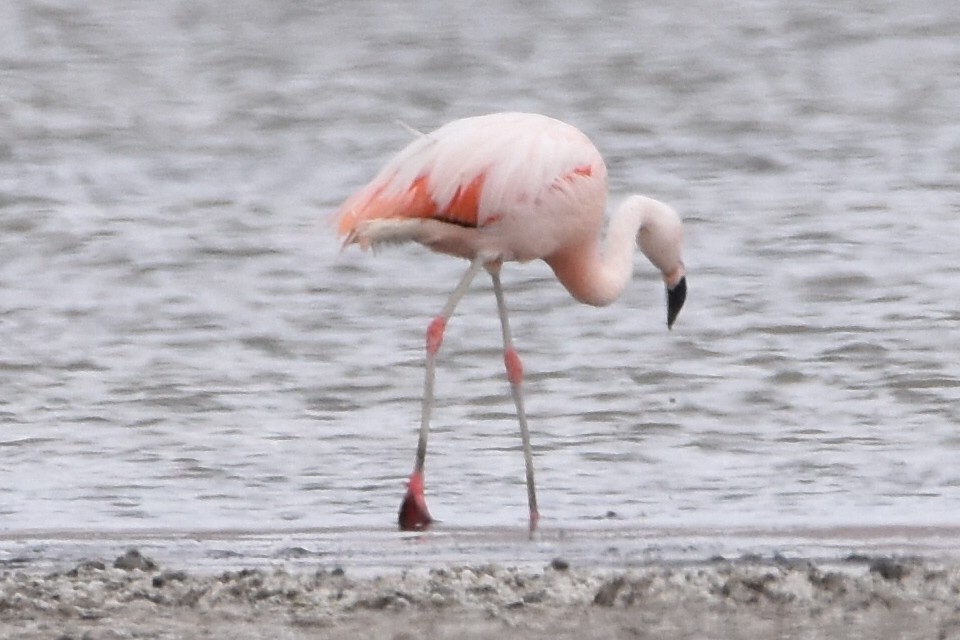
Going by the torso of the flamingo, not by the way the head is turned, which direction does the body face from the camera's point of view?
to the viewer's right
